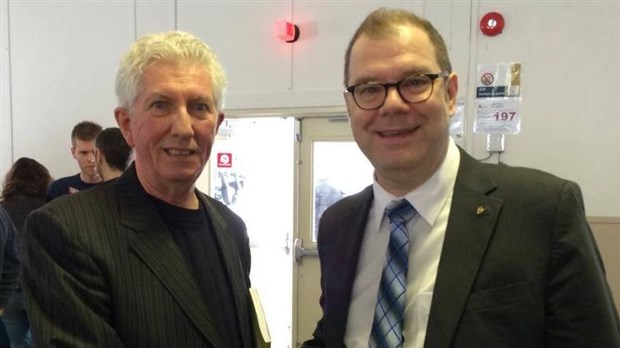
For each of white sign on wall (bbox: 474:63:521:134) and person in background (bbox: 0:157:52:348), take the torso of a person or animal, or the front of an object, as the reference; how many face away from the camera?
1

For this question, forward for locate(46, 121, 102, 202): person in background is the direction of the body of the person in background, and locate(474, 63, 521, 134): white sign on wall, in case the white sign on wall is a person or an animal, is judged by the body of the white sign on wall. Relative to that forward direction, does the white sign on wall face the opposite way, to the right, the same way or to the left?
the same way

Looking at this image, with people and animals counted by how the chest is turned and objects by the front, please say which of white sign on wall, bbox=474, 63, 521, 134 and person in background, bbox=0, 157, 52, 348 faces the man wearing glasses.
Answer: the white sign on wall

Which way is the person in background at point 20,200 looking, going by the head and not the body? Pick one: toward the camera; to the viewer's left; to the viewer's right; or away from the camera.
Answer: away from the camera

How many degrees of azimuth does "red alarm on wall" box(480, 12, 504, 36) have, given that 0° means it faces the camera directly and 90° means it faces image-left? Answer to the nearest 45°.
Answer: approximately 0°

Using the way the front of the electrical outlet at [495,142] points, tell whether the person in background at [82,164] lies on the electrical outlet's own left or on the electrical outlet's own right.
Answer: on the electrical outlet's own right

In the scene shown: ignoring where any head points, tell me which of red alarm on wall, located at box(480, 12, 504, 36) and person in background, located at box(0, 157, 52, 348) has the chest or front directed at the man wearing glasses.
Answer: the red alarm on wall

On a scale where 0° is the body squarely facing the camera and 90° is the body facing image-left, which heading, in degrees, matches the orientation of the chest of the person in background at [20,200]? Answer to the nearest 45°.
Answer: approximately 180°

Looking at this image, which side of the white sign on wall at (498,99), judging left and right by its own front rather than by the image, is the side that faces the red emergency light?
right

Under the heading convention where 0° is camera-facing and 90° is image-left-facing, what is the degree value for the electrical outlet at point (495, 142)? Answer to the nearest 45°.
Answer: approximately 0°

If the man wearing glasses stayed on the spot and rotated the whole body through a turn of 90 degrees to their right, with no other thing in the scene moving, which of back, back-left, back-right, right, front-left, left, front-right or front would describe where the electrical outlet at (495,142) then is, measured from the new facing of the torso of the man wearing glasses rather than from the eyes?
front-right
